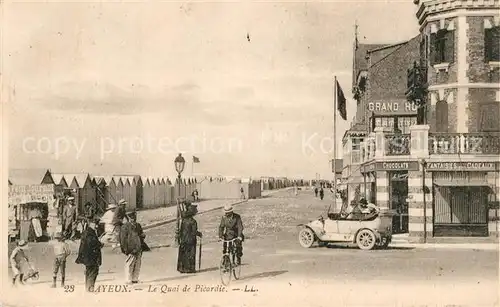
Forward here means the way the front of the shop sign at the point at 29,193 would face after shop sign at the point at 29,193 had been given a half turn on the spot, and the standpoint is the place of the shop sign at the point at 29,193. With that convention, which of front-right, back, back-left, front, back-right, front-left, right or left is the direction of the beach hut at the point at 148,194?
right

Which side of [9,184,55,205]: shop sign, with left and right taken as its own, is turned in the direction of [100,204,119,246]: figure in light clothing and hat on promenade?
left

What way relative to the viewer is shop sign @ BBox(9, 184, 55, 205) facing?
toward the camera
